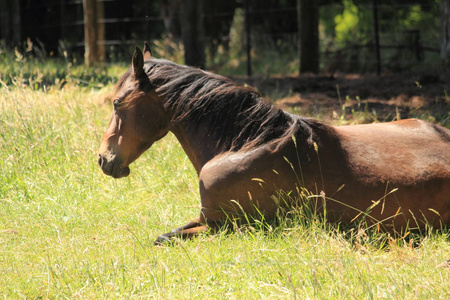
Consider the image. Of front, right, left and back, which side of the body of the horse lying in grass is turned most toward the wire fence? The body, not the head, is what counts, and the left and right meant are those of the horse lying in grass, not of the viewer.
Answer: right

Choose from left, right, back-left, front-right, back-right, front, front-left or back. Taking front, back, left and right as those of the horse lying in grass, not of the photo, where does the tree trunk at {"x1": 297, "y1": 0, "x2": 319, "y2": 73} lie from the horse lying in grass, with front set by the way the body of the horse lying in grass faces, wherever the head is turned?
right

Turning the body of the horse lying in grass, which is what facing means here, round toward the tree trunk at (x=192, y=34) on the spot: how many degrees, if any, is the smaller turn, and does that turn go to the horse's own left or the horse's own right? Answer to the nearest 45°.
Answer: approximately 90° to the horse's own right

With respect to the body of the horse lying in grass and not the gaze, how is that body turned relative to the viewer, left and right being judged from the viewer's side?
facing to the left of the viewer

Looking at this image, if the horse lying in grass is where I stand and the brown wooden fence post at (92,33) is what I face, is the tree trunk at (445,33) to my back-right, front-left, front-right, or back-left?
front-right
